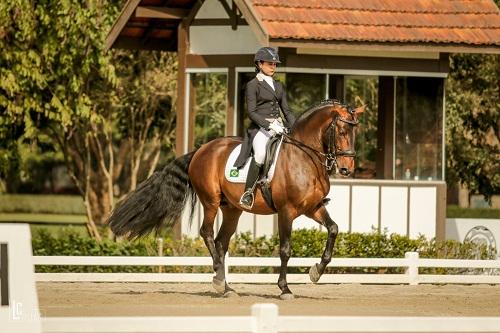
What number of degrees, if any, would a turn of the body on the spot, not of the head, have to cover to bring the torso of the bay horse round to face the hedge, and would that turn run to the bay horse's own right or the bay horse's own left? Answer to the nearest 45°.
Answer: approximately 135° to the bay horse's own left

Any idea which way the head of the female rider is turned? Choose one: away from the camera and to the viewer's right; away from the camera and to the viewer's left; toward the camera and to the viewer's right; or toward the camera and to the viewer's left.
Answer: toward the camera and to the viewer's right

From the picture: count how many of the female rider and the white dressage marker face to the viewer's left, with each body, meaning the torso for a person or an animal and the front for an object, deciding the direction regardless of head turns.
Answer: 0
